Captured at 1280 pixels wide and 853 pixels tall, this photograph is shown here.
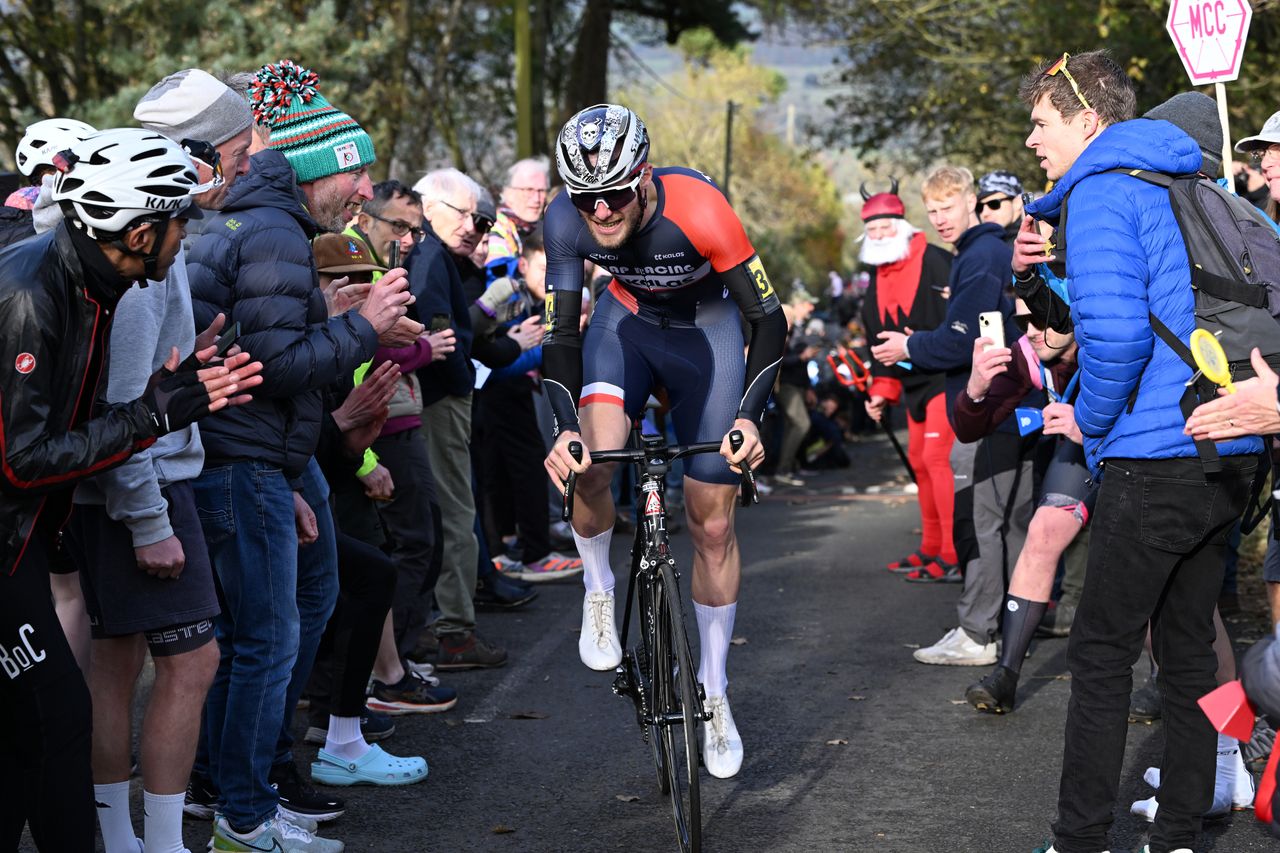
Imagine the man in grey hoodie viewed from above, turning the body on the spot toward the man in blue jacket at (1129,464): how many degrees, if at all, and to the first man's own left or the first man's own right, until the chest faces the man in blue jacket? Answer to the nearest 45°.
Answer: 0° — they already face them

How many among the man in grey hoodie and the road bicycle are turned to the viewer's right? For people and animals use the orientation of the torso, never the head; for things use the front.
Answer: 1

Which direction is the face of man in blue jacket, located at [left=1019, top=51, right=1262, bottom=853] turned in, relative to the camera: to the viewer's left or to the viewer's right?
to the viewer's left

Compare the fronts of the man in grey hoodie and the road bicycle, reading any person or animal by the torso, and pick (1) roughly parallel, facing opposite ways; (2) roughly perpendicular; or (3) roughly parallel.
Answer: roughly perpendicular

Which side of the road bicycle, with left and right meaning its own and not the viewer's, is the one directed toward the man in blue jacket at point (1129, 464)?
left

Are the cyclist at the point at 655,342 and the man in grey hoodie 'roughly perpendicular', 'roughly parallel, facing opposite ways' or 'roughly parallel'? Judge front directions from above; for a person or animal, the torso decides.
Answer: roughly perpendicular

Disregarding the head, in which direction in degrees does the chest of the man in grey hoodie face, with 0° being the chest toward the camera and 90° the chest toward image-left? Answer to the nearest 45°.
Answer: approximately 270°

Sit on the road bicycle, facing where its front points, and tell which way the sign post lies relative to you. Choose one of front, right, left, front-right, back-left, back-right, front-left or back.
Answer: back-left

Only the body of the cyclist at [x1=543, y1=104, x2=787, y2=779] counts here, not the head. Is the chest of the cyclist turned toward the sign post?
no

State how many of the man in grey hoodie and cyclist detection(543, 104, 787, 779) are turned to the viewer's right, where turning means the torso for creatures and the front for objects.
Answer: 1

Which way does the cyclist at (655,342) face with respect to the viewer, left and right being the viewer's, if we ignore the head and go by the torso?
facing the viewer

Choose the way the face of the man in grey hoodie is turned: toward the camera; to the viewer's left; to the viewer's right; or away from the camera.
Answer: to the viewer's right

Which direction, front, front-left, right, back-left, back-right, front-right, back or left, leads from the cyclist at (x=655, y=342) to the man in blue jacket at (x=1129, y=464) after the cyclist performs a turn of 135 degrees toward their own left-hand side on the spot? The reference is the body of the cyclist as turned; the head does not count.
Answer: right

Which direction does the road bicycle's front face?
toward the camera

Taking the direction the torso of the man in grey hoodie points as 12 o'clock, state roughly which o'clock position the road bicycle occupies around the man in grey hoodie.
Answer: The road bicycle is roughly at 12 o'clock from the man in grey hoodie.

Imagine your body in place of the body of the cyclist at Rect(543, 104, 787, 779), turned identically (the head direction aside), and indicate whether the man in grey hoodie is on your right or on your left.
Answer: on your right
